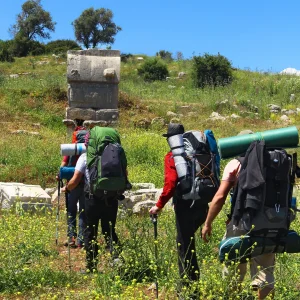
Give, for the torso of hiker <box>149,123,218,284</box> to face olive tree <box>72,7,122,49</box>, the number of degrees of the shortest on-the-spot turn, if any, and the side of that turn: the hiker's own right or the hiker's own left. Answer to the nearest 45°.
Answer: approximately 45° to the hiker's own right

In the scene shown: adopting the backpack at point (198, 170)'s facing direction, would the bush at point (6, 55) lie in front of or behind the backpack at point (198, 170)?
behind

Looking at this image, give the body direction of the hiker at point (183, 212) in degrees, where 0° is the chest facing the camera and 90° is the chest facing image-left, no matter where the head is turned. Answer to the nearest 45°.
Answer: approximately 135°

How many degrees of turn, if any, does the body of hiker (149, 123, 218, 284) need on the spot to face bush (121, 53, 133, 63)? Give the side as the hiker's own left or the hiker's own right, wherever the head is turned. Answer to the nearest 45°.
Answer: approximately 45° to the hiker's own right

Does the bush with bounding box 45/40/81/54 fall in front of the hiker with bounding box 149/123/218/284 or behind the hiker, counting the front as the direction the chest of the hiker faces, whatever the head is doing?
in front

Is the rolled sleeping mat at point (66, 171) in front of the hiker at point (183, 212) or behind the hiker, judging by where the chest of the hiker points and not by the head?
in front

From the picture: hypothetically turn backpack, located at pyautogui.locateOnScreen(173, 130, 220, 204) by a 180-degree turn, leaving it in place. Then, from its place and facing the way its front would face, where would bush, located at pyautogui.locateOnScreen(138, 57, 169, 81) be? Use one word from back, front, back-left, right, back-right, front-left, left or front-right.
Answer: front-right

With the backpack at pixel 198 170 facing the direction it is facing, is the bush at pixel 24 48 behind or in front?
behind

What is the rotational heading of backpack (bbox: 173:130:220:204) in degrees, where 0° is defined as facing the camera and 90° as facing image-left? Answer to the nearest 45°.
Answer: approximately 315°
